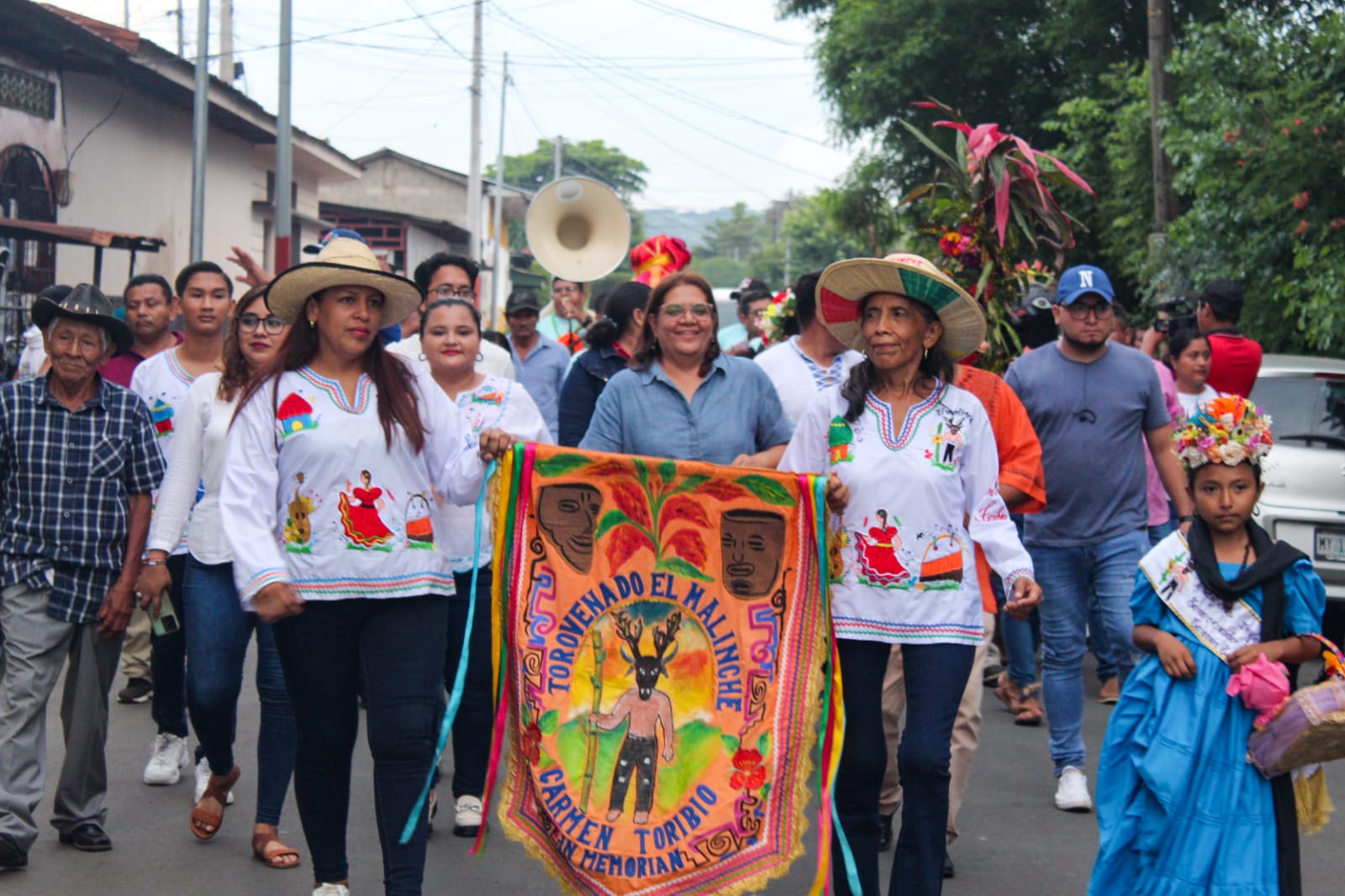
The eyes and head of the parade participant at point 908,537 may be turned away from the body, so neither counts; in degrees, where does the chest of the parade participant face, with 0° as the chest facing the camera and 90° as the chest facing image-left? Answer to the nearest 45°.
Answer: approximately 0°

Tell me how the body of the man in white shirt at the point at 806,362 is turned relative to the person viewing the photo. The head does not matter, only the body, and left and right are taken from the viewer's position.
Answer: facing the viewer and to the right of the viewer

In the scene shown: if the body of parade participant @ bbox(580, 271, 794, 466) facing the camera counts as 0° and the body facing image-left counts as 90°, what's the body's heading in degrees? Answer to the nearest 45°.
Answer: approximately 0°

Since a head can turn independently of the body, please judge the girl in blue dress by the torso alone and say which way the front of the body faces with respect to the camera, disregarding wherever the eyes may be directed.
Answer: toward the camera

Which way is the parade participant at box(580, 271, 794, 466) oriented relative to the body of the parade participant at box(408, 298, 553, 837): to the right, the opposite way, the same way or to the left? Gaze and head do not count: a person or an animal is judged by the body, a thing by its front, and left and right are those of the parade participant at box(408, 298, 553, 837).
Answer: the same way

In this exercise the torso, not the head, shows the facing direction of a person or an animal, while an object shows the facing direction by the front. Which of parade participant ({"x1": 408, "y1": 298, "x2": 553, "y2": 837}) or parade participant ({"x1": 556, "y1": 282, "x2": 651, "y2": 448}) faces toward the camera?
parade participant ({"x1": 408, "y1": 298, "x2": 553, "y2": 837})

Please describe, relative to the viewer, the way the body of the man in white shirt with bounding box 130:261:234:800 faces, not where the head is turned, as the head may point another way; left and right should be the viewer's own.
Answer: facing the viewer

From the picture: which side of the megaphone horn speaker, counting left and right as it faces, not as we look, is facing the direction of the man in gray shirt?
front

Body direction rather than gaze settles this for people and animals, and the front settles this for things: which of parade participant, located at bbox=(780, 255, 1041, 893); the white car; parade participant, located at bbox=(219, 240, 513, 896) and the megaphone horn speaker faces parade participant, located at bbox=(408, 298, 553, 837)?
the megaphone horn speaker

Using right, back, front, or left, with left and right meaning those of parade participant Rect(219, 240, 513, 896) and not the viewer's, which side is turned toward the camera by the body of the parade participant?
front

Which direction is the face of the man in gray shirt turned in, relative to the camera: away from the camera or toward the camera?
toward the camera

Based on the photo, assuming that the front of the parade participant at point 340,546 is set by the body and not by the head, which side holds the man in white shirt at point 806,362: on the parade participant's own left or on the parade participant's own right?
on the parade participant's own left

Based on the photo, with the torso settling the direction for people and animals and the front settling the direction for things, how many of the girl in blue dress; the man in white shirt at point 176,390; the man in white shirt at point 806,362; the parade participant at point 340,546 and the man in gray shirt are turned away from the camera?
0

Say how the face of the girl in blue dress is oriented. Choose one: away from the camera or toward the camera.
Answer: toward the camera

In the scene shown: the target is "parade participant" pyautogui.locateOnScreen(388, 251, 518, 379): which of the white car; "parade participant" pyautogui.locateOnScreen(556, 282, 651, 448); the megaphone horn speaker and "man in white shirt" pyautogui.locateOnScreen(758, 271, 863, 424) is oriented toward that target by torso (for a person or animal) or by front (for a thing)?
the megaphone horn speaker
